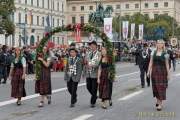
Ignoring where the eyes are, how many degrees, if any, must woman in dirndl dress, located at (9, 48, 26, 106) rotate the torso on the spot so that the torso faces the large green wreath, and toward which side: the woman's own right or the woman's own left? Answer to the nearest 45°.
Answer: approximately 90° to the woman's own left

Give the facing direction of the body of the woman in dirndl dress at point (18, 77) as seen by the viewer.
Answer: toward the camera

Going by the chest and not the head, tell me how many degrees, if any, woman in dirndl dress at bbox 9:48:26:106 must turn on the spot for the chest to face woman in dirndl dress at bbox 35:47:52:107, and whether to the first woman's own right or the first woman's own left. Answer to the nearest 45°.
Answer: approximately 45° to the first woman's own left

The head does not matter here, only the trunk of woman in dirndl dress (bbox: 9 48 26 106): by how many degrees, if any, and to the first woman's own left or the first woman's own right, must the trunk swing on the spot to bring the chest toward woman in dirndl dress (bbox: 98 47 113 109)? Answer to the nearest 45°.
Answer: approximately 45° to the first woman's own left

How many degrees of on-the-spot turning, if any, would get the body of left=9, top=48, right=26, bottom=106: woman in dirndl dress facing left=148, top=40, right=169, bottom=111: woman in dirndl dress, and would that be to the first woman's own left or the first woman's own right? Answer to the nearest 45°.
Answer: approximately 45° to the first woman's own left
